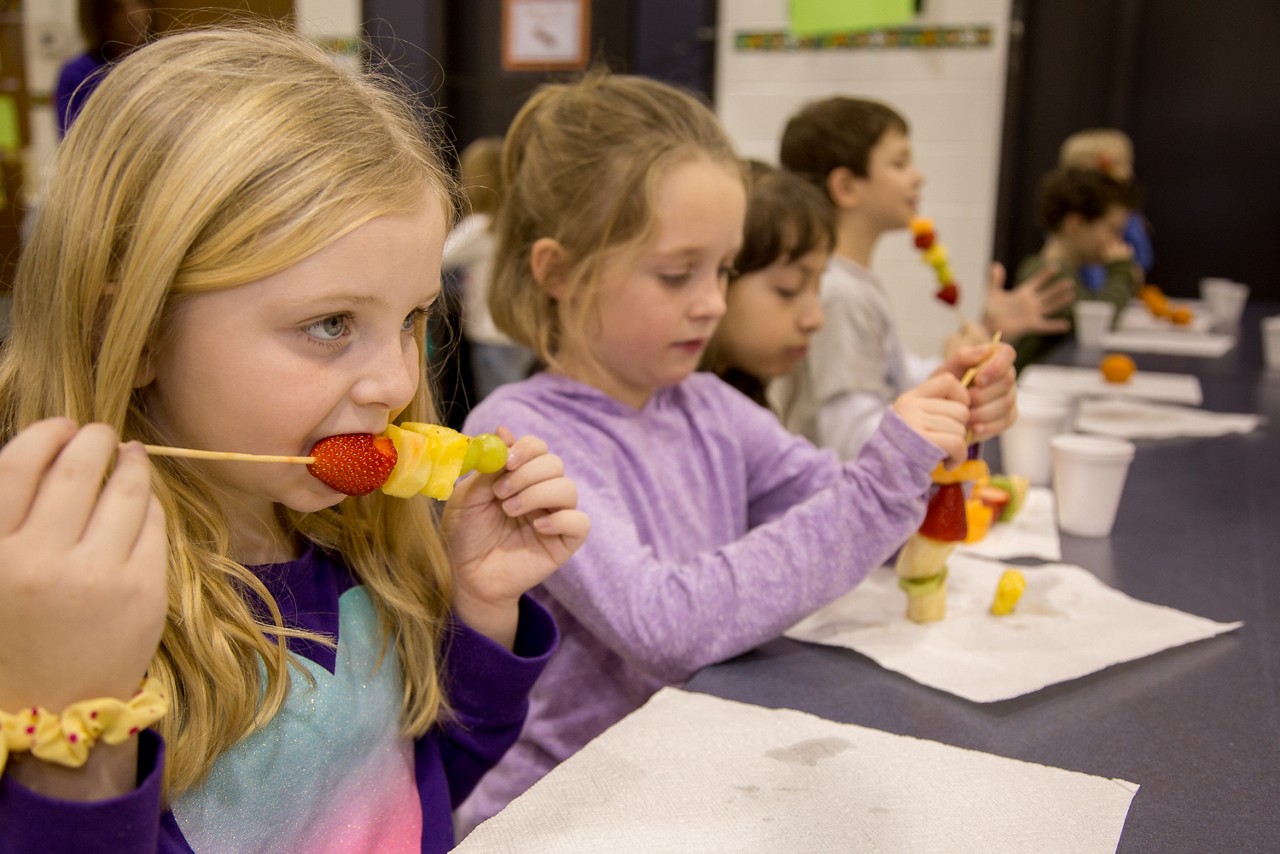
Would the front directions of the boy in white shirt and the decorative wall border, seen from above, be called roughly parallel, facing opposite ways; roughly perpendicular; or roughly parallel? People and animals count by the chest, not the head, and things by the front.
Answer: roughly perpendicular

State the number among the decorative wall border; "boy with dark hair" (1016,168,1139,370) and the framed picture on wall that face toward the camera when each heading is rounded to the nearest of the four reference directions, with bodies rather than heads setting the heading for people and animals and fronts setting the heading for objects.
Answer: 2

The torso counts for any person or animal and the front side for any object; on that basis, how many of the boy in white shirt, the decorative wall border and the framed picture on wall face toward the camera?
2

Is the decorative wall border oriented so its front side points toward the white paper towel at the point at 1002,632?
yes

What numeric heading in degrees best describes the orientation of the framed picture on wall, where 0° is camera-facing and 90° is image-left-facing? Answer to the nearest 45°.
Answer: approximately 0°

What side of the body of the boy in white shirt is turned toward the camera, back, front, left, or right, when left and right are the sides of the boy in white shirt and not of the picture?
right

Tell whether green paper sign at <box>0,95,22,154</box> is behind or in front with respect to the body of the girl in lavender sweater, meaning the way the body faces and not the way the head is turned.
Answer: behind

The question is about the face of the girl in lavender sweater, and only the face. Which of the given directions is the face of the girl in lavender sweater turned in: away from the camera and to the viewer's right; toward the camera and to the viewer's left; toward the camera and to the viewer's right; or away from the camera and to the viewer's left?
toward the camera and to the viewer's right
